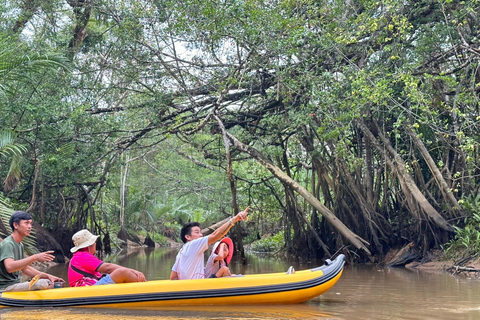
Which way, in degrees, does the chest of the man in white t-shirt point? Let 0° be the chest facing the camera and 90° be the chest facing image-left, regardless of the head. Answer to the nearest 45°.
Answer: approximately 270°

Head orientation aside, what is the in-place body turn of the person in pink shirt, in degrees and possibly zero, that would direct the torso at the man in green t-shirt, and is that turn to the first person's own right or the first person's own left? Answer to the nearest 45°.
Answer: approximately 180°

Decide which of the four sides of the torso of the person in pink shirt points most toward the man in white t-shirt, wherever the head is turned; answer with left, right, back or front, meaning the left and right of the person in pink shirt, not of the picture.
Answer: front

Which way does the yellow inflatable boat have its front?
to the viewer's right

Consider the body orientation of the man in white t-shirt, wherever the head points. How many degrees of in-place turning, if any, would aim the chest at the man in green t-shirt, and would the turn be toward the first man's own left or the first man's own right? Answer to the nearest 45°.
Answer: approximately 180°

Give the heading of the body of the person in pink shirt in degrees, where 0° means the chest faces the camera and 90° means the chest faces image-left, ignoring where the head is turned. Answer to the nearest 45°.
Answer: approximately 270°

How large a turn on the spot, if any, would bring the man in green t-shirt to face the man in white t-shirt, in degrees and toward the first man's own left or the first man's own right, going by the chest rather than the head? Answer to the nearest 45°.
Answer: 0° — they already face them

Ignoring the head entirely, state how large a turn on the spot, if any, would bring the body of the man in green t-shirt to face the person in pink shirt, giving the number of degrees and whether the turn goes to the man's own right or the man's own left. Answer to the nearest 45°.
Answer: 0° — they already face them

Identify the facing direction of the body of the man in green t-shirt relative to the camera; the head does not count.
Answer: to the viewer's right
